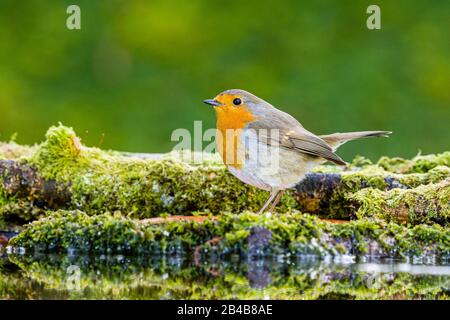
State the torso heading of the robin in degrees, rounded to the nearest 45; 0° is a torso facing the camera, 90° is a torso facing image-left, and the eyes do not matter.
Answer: approximately 90°
